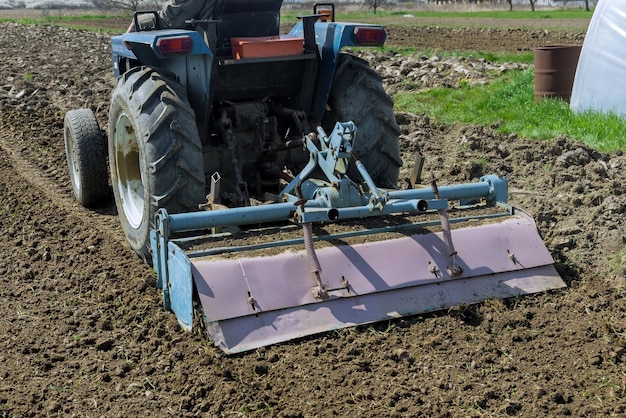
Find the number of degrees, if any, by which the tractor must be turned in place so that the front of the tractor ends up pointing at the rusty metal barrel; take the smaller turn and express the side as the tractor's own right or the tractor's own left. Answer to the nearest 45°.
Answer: approximately 90° to the tractor's own right

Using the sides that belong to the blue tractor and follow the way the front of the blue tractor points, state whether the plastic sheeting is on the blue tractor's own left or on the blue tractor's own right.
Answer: on the blue tractor's own right

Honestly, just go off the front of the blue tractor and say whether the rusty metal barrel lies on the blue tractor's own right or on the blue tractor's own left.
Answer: on the blue tractor's own right

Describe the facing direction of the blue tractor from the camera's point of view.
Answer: facing away from the viewer and to the left of the viewer

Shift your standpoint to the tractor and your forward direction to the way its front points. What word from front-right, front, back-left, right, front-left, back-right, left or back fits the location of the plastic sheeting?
right
